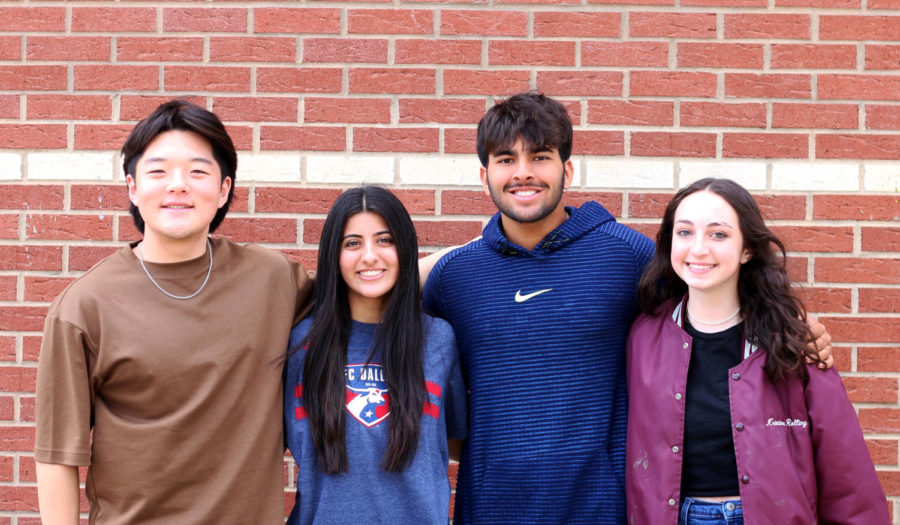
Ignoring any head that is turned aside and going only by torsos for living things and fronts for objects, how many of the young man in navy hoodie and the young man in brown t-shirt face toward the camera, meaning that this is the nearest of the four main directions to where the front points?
2

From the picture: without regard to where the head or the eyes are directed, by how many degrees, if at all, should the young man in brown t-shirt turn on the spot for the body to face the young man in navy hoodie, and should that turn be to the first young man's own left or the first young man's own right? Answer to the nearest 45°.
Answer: approximately 90° to the first young man's own left

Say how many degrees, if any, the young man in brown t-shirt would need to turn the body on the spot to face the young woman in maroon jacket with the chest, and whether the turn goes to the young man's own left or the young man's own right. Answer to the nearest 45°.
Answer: approximately 90° to the young man's own left

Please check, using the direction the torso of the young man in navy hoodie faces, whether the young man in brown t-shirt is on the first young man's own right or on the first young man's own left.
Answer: on the first young man's own right

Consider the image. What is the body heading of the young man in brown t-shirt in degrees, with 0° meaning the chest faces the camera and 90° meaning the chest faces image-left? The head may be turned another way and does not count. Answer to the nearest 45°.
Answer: approximately 0°
